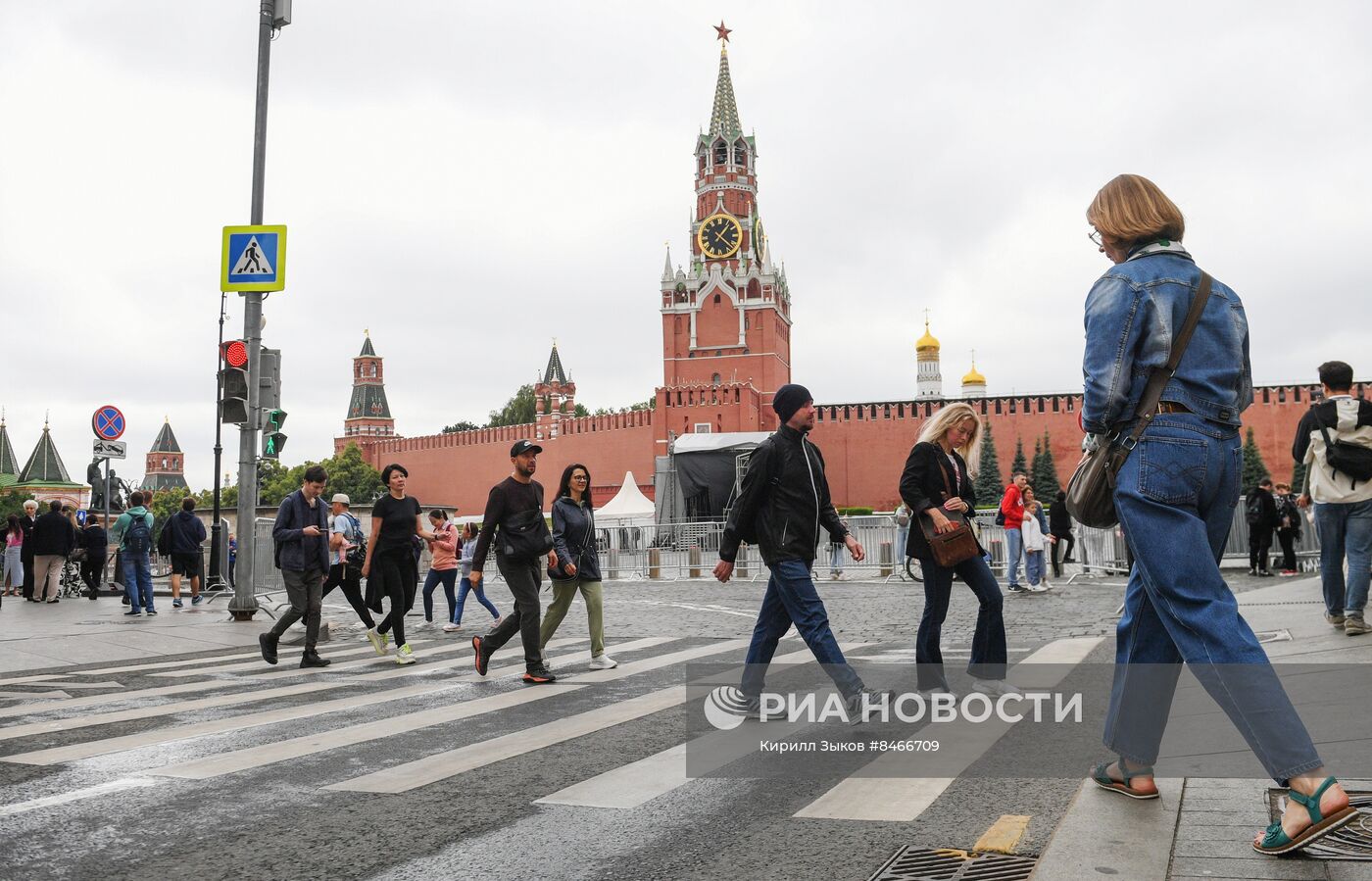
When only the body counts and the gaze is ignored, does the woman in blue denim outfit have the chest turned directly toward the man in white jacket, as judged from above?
no

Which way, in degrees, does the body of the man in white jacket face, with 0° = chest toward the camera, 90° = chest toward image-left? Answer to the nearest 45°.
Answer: approximately 180°

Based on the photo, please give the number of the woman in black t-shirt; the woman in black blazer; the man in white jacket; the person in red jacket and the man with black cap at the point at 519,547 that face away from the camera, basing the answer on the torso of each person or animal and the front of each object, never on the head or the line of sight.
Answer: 1

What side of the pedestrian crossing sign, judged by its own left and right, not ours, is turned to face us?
front

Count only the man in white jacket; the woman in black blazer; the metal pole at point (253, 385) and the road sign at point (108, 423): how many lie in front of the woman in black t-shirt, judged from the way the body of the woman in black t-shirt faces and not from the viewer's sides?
2

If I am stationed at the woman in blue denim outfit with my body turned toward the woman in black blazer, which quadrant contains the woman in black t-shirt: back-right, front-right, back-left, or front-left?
front-left

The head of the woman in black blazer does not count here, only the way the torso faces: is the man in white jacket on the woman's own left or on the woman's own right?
on the woman's own left

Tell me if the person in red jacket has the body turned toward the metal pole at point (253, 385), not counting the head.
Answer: no
